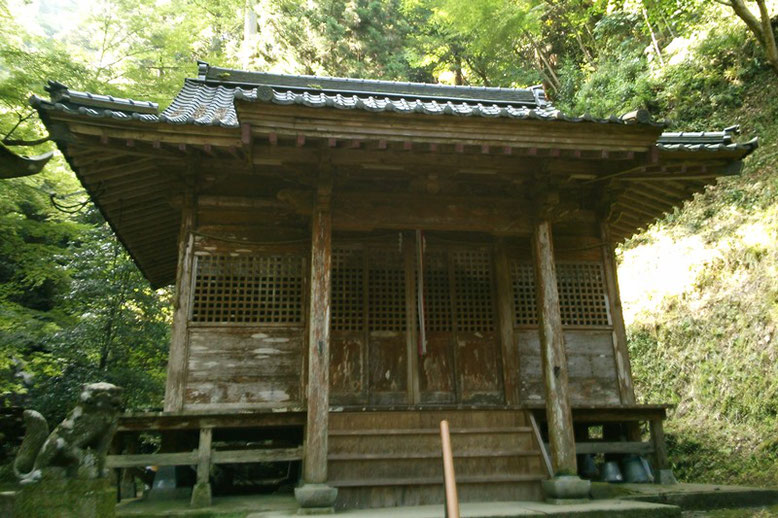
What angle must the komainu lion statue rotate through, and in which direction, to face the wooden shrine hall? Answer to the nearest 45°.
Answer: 0° — it already faces it

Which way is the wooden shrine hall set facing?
toward the camera

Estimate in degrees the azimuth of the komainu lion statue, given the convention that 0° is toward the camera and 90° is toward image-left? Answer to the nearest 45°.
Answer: approximately 270°

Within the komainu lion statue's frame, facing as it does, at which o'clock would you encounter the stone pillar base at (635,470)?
The stone pillar base is roughly at 12 o'clock from the komainu lion statue.

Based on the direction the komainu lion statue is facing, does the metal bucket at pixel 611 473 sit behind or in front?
in front

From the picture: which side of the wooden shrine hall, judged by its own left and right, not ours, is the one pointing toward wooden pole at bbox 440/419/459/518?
front

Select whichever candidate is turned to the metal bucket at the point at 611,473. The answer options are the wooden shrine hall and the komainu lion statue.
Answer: the komainu lion statue

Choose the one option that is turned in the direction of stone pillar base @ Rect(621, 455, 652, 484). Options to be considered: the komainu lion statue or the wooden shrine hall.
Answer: the komainu lion statue

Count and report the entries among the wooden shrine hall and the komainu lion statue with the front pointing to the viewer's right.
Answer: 1

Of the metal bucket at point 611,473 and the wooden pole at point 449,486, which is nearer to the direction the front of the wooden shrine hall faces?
the wooden pole
